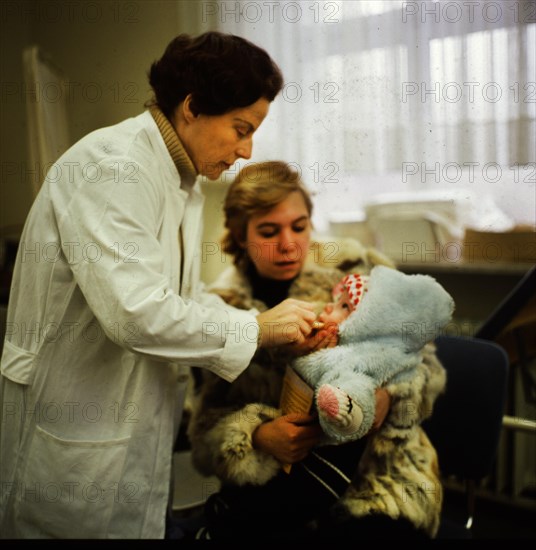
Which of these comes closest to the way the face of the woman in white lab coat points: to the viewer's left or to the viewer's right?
to the viewer's right

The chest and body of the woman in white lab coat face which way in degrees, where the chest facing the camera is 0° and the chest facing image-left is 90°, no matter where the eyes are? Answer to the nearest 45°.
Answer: approximately 270°

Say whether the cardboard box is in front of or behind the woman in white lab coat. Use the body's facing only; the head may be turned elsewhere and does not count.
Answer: in front
